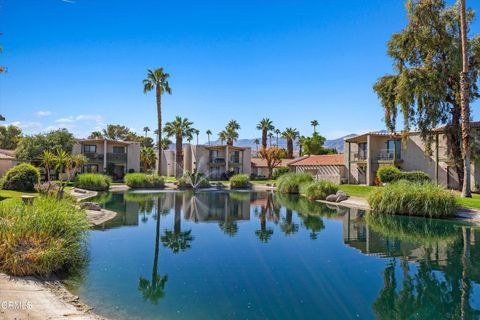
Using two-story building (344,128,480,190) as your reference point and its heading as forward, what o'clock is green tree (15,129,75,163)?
The green tree is roughly at 1 o'clock from the two-story building.

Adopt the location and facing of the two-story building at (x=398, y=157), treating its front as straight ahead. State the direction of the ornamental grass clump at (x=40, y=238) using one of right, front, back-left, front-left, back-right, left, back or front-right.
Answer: front-left

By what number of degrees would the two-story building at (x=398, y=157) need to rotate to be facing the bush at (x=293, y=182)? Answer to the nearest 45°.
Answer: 0° — it already faces it

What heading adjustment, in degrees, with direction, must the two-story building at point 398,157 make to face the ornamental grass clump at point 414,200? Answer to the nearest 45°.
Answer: approximately 45° to its left

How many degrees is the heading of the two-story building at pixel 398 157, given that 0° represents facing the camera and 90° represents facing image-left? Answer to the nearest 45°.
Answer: approximately 45°

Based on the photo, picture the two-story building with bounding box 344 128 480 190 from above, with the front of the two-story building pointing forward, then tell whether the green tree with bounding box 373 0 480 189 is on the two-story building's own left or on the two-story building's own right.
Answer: on the two-story building's own left
